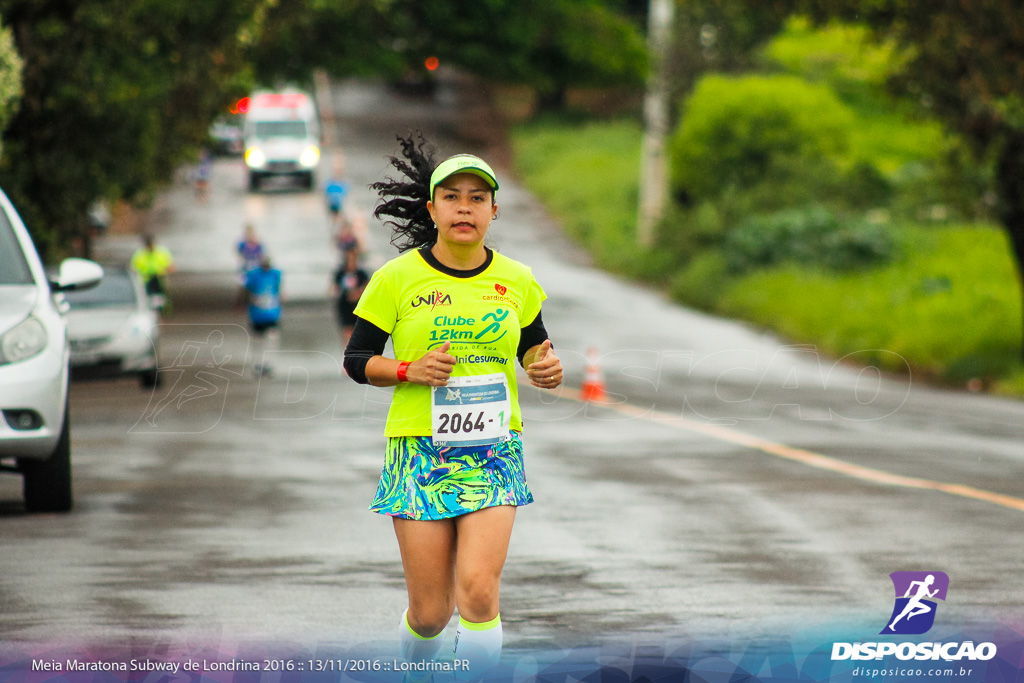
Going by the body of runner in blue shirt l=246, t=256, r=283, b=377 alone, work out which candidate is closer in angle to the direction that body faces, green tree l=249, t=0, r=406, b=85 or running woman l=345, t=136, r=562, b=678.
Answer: the running woman

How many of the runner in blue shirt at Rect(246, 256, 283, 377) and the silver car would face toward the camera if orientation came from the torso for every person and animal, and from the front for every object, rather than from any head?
2

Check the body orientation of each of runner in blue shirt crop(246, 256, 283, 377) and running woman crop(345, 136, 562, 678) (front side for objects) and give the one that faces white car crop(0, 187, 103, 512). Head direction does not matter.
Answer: the runner in blue shirt

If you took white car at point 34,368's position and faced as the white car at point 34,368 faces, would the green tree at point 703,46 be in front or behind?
behind

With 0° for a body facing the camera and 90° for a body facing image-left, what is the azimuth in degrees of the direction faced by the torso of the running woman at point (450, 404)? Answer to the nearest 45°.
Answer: approximately 0°

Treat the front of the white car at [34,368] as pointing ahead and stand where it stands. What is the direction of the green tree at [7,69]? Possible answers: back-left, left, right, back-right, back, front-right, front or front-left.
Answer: back

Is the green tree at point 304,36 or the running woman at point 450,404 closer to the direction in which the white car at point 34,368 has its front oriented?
the running woman

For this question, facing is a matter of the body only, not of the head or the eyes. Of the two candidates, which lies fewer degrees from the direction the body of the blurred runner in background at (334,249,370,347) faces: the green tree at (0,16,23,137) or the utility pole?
the green tree

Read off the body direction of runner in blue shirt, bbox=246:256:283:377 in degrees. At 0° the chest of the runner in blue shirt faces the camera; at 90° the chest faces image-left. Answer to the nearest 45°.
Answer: approximately 0°

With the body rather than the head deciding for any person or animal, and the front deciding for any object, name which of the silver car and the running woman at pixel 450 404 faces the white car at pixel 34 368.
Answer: the silver car
